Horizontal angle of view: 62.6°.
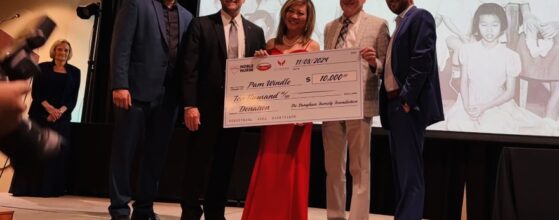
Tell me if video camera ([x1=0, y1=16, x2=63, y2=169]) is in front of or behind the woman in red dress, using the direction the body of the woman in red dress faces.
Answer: in front

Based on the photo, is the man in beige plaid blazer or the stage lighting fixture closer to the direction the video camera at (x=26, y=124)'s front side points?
the man in beige plaid blazer

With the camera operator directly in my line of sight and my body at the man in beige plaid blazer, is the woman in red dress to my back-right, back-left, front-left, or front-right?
front-right

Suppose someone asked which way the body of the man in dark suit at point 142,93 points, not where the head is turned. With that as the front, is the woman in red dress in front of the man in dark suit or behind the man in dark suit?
in front

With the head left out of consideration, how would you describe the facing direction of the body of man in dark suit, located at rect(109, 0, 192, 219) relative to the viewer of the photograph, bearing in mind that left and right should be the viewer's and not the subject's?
facing the viewer and to the right of the viewer

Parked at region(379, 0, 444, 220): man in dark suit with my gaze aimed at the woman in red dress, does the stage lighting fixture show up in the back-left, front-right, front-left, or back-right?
front-right

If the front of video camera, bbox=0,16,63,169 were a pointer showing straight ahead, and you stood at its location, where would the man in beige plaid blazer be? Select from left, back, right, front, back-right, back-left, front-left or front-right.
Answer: front-left

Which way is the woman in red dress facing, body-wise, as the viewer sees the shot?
toward the camera

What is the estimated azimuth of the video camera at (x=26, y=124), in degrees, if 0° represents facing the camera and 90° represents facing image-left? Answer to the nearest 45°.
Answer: approximately 270°

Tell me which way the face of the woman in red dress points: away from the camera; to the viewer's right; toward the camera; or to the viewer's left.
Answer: toward the camera

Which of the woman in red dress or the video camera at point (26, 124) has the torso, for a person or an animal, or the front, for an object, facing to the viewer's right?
the video camera

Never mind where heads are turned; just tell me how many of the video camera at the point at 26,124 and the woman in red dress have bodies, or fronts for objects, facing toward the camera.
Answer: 1
